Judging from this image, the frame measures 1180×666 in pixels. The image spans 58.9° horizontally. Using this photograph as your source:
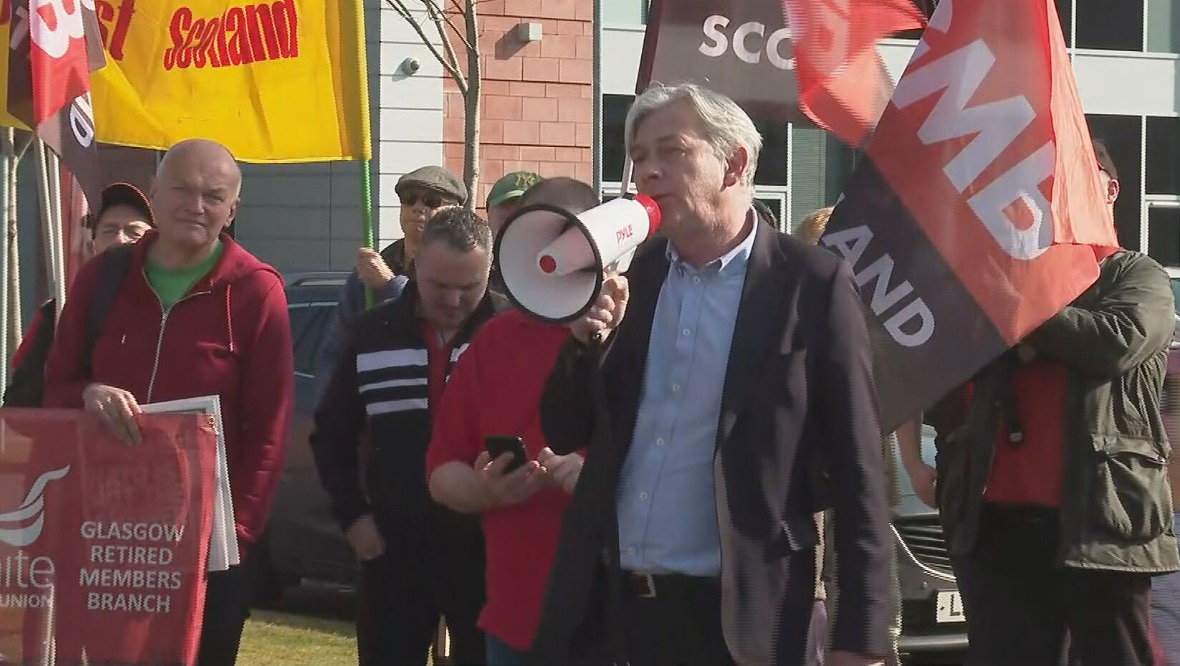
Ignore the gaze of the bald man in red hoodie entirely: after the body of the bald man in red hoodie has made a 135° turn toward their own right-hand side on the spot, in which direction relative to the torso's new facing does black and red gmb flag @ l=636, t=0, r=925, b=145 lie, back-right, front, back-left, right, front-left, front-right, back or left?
back-right

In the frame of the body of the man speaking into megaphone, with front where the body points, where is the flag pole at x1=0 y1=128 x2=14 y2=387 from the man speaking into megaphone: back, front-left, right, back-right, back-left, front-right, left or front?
right

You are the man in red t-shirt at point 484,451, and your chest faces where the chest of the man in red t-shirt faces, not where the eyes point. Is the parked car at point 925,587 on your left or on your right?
on your left

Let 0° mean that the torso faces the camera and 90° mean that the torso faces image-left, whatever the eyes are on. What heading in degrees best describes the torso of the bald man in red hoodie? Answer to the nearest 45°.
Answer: approximately 0°

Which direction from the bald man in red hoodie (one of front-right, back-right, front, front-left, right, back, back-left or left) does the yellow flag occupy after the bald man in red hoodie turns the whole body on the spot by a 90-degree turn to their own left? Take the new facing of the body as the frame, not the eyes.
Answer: left

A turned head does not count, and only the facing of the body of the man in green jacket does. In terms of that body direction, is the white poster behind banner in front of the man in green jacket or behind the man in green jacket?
in front

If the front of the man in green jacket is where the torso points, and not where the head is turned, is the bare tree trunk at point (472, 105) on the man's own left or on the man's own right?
on the man's own right

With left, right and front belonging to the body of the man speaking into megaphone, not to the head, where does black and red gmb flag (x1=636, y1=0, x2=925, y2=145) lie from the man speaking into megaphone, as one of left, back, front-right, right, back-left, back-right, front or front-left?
back-right

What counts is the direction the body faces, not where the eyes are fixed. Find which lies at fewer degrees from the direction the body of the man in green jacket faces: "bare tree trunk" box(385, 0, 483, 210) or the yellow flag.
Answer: the yellow flag

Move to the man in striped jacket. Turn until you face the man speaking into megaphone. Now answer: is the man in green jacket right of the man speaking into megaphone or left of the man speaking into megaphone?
left
